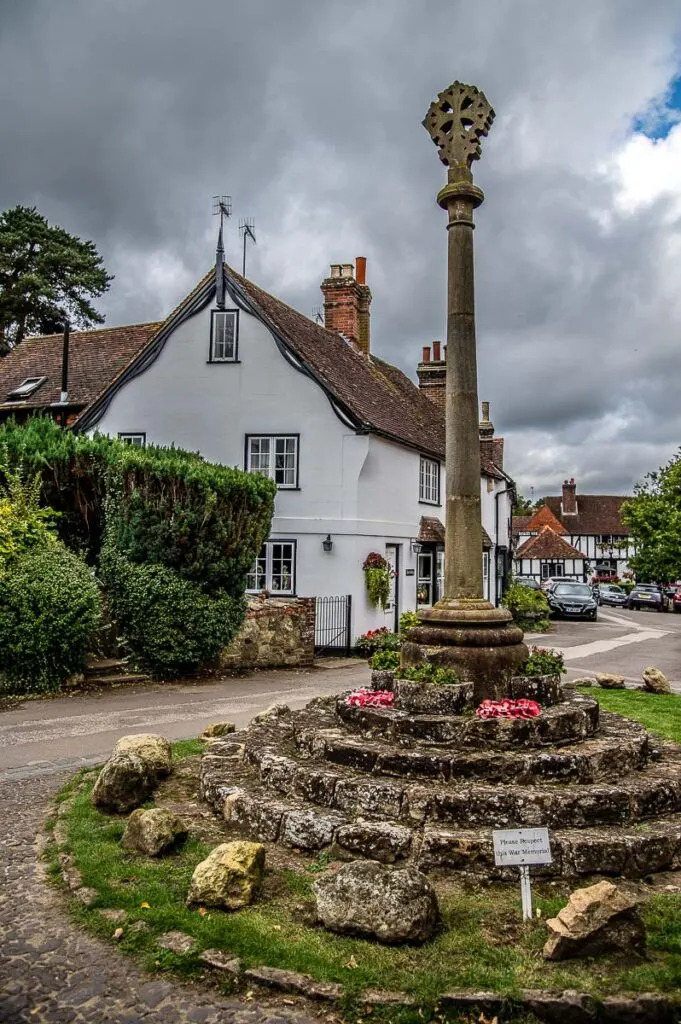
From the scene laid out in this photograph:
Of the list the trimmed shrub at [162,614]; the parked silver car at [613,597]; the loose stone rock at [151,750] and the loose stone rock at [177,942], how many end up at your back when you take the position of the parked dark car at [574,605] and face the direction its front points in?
1

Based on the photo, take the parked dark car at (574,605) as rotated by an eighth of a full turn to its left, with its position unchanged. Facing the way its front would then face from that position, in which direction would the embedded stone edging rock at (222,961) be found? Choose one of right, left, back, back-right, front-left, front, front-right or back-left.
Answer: front-right

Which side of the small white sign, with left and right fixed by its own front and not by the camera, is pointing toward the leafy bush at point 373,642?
back

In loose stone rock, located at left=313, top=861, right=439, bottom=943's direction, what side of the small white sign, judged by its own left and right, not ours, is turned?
right

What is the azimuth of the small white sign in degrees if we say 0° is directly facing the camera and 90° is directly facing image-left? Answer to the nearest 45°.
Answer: approximately 0°

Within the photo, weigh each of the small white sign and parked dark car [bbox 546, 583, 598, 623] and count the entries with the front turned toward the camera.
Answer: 2

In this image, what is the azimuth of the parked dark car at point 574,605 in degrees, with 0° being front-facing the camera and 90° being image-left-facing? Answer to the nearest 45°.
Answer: approximately 0°

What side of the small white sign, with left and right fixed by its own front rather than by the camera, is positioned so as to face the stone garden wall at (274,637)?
back

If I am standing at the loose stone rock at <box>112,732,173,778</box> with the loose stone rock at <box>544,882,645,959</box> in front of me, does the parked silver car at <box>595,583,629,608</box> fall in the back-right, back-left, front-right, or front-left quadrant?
back-left

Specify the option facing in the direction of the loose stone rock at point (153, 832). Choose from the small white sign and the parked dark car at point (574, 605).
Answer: the parked dark car

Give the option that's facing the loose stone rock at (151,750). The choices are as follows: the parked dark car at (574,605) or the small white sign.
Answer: the parked dark car

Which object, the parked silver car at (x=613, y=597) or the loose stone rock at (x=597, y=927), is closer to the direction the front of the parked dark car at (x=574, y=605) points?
the loose stone rock

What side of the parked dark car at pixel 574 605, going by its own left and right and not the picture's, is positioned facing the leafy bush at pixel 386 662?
front

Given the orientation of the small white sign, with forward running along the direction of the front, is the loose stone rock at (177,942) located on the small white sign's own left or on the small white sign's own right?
on the small white sign's own right

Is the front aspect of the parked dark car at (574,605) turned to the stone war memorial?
yes

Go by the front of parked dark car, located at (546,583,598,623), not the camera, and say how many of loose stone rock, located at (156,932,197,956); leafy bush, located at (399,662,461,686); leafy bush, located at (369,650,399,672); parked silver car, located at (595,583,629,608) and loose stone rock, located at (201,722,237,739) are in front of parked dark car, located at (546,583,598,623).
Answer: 4
